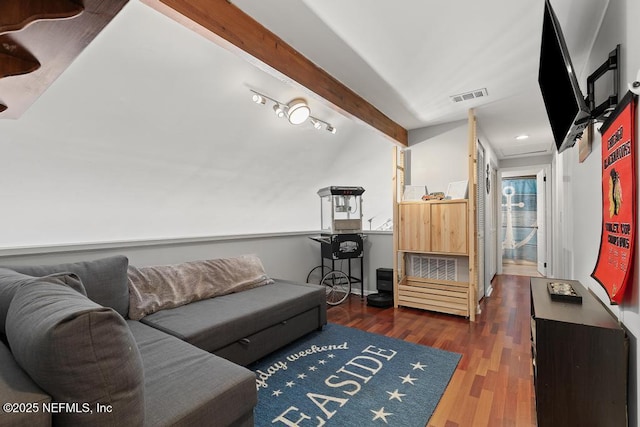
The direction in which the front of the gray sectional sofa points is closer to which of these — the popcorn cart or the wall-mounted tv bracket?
the wall-mounted tv bracket

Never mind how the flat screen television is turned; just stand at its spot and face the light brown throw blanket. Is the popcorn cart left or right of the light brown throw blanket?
right

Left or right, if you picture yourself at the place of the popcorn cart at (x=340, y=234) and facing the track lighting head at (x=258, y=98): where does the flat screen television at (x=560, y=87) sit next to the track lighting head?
left

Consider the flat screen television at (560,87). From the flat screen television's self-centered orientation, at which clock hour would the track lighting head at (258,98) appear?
The track lighting head is roughly at 1 o'clock from the flat screen television.

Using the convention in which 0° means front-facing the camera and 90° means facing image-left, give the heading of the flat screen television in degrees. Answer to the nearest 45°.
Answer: approximately 45°

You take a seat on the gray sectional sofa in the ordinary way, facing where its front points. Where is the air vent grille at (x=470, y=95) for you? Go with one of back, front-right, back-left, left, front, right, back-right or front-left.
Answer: front-left

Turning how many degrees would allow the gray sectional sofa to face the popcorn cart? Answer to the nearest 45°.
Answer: approximately 90° to its left

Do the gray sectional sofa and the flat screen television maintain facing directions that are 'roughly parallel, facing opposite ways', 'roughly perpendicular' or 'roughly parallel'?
roughly parallel, facing opposite ways

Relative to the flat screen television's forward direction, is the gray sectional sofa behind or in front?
in front

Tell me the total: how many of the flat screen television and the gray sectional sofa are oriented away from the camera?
0

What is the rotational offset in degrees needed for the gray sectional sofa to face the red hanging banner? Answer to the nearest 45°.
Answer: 0° — it already faces it

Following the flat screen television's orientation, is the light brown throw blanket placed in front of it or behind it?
in front

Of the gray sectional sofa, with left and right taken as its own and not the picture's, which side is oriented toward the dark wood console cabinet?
front

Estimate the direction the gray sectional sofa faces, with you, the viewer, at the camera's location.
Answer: facing the viewer and to the right of the viewer
